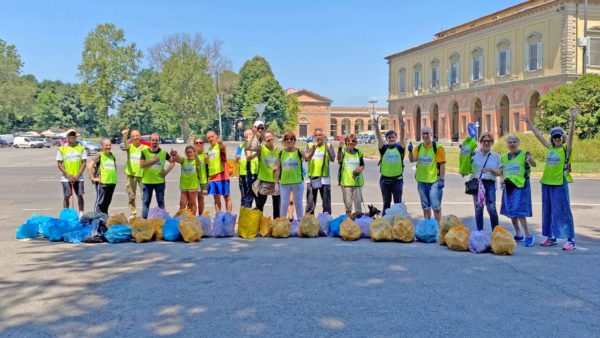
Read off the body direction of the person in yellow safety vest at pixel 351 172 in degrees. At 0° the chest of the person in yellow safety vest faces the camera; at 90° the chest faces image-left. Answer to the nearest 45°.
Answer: approximately 0°

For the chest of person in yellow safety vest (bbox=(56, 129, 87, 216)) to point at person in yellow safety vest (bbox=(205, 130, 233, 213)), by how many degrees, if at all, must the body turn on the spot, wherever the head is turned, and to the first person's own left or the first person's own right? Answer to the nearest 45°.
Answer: approximately 90° to the first person's own left

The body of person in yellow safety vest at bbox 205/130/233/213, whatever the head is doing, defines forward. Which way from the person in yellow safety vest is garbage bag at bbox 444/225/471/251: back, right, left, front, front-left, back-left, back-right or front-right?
left

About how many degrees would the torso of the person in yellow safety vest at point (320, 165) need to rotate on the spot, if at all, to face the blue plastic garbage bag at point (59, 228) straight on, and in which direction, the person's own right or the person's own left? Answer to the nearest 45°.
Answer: approximately 90° to the person's own right

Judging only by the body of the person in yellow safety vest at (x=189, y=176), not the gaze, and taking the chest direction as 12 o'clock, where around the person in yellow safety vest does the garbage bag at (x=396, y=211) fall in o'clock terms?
The garbage bag is roughly at 10 o'clock from the person in yellow safety vest.

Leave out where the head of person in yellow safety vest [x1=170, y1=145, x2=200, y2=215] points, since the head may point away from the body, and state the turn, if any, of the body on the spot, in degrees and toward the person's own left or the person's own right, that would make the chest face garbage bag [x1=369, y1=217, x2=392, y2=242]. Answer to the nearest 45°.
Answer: approximately 45° to the person's own left

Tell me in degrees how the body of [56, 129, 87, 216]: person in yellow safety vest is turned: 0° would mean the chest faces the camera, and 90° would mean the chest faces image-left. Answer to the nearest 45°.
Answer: approximately 0°
